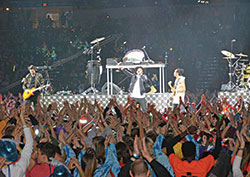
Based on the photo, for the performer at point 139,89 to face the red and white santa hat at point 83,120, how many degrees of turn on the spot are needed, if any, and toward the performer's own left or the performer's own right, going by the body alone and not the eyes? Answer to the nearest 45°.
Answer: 0° — they already face it

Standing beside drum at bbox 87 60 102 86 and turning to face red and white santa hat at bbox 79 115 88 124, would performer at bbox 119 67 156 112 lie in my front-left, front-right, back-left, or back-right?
front-left

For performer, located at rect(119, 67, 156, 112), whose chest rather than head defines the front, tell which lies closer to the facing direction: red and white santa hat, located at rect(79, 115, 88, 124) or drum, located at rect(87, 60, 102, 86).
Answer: the red and white santa hat

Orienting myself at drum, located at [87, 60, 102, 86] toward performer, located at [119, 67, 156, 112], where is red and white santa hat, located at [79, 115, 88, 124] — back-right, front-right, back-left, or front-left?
front-right

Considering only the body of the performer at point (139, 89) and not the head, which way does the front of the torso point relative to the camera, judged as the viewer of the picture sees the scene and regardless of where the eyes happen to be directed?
toward the camera

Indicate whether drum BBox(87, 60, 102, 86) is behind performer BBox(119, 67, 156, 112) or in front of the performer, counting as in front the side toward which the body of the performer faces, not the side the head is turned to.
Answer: behind
